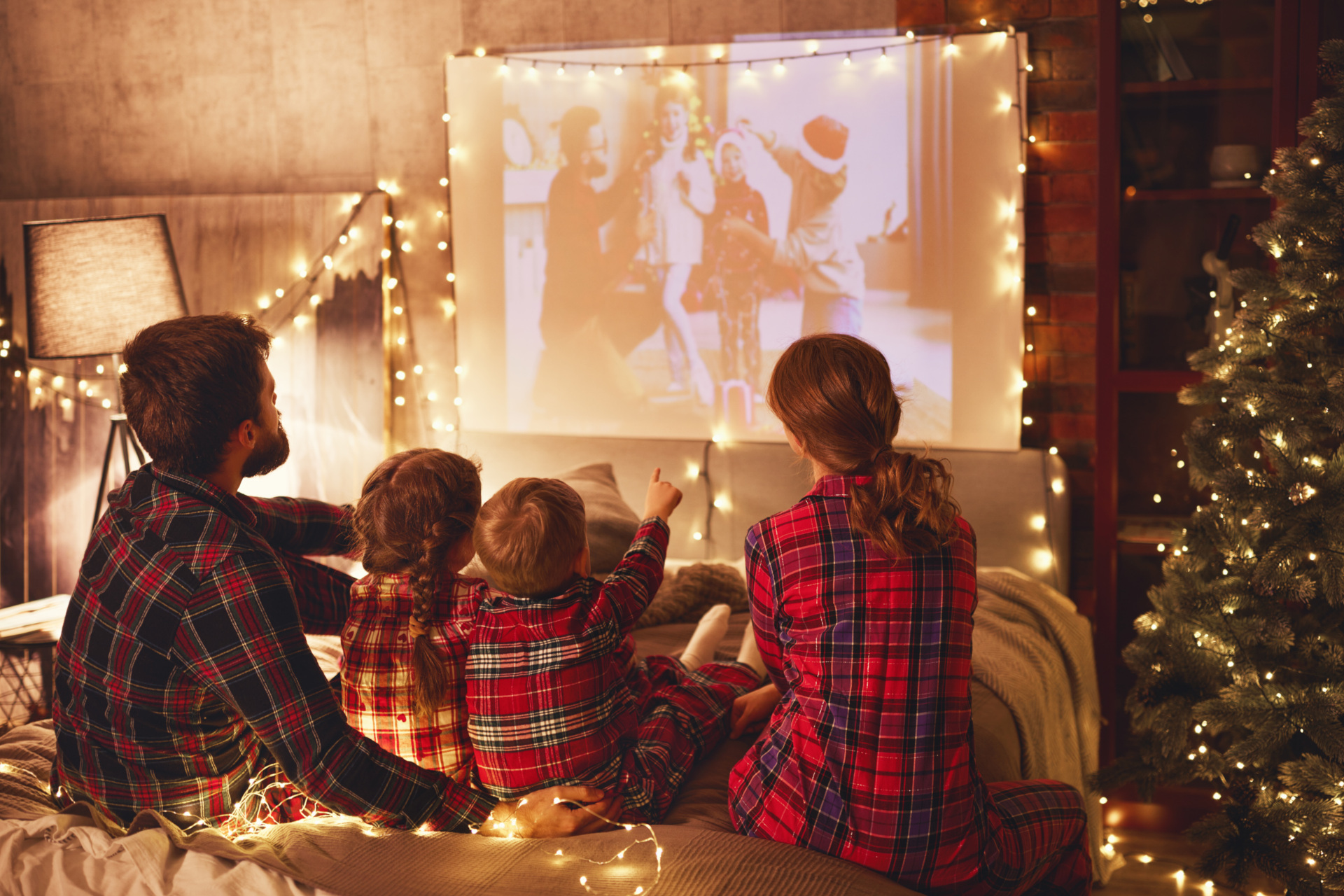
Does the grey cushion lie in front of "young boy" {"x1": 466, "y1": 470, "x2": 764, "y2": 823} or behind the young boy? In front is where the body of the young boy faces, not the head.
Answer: in front

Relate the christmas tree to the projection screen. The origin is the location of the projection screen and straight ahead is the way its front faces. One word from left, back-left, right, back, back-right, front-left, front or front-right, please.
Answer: front-left

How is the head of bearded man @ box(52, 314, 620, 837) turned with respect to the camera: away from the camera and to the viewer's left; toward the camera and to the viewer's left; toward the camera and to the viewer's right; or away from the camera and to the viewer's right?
away from the camera and to the viewer's right

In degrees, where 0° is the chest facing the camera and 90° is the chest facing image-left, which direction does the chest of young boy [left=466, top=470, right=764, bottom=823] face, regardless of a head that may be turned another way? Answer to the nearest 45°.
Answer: approximately 225°

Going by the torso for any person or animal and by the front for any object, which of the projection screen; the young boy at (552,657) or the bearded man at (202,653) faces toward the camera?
the projection screen

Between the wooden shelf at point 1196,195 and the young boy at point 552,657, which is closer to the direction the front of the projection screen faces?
the young boy

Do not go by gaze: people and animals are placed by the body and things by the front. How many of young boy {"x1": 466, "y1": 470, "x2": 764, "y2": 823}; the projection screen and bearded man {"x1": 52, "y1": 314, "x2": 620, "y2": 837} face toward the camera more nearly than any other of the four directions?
1

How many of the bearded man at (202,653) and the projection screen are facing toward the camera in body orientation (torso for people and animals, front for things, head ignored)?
1

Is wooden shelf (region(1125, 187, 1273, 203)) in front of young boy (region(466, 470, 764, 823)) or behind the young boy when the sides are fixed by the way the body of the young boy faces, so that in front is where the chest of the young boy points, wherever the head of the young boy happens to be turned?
in front

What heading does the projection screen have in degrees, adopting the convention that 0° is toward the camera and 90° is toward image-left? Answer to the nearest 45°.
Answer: approximately 0°

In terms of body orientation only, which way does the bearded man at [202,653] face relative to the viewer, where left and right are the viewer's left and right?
facing away from the viewer and to the right of the viewer
